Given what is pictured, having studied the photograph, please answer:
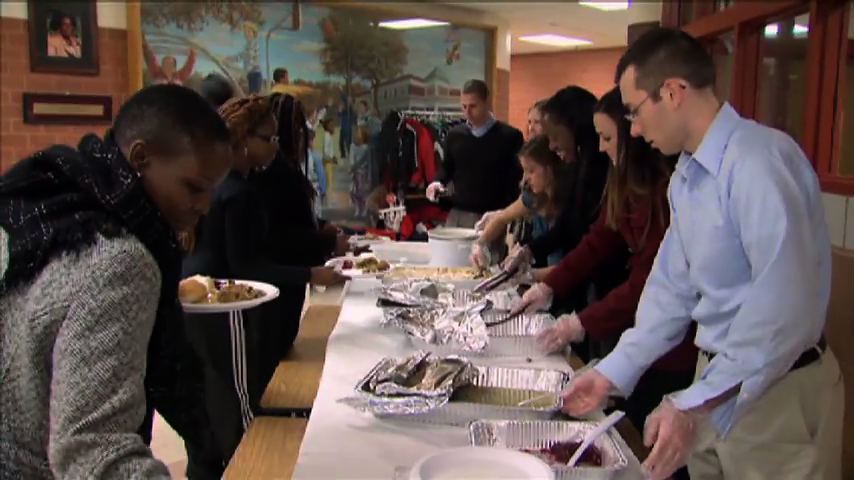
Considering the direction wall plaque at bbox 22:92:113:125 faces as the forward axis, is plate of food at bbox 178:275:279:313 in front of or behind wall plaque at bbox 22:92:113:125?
in front

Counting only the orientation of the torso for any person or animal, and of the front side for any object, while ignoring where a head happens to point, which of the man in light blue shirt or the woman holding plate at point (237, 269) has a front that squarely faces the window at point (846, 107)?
the woman holding plate

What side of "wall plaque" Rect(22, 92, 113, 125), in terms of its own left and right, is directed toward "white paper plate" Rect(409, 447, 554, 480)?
front

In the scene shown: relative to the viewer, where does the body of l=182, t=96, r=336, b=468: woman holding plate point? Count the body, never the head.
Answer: to the viewer's right

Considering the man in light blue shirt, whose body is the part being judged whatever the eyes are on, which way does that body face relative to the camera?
to the viewer's left

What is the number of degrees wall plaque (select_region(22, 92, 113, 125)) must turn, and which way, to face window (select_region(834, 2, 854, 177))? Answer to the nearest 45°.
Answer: approximately 45° to its left

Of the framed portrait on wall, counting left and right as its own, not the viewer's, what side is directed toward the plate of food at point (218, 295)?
front

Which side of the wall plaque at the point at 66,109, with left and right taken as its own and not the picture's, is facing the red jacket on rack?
left

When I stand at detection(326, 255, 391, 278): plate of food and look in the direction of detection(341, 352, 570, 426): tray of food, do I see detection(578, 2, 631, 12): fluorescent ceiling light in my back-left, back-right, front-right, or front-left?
back-left

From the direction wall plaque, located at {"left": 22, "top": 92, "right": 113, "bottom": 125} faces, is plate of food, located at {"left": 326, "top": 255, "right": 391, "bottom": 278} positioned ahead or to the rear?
ahead
